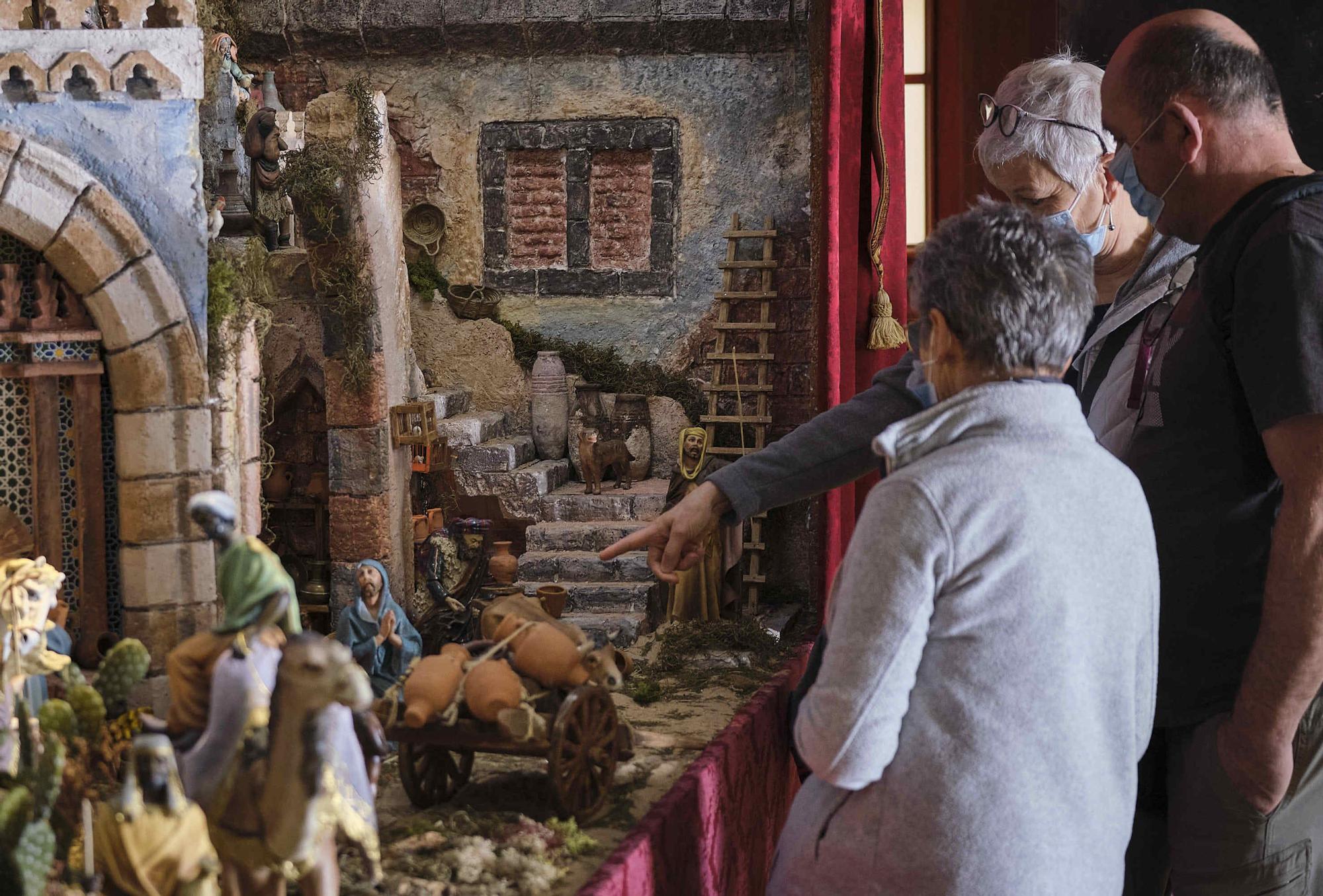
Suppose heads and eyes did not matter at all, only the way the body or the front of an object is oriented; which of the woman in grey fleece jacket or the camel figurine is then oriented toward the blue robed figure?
the woman in grey fleece jacket

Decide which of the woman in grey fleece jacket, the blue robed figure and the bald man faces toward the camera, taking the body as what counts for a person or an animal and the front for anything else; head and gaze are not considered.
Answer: the blue robed figure

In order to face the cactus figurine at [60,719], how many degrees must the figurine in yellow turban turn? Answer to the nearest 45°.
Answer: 0° — it already faces it

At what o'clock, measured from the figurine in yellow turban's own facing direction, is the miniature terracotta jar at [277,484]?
The miniature terracotta jar is roughly at 4 o'clock from the figurine in yellow turban.

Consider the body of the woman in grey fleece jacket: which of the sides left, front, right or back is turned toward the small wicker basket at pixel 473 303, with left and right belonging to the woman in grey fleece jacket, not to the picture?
front

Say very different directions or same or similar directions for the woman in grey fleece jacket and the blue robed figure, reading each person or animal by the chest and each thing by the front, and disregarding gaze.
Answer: very different directions

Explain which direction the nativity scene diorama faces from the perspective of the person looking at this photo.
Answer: facing the viewer

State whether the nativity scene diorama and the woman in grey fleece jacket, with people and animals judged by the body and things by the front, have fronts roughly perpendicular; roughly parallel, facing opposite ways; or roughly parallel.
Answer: roughly parallel, facing opposite ways

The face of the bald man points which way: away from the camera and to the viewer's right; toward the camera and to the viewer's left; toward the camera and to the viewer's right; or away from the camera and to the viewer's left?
away from the camera and to the viewer's left

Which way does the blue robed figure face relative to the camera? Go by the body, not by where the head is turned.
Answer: toward the camera

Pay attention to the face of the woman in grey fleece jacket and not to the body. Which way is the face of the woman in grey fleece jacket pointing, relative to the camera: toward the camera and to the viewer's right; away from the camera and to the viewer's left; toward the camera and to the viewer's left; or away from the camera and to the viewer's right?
away from the camera and to the viewer's left

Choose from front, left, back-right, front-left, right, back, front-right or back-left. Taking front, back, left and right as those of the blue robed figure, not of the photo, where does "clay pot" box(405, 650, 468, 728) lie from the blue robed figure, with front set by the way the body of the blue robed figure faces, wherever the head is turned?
front
